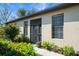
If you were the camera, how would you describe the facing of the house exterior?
facing the viewer and to the left of the viewer

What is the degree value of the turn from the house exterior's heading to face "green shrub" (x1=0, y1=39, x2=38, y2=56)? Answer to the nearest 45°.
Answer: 0° — it already faces it

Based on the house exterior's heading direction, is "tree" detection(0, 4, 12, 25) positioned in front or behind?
in front

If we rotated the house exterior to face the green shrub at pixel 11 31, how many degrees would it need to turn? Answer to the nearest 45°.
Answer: approximately 45° to its right
